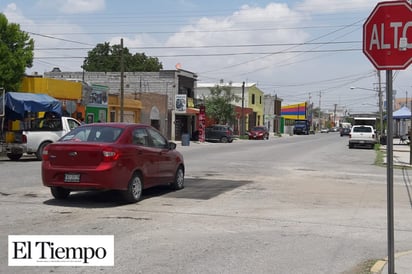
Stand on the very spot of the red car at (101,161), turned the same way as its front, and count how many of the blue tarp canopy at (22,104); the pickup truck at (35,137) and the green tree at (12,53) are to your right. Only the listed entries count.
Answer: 0

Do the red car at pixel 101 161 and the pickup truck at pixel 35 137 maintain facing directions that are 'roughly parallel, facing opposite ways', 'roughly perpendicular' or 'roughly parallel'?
roughly parallel

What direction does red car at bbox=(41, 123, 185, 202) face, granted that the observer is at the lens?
facing away from the viewer and to the right of the viewer

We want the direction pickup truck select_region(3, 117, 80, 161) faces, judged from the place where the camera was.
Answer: facing away from the viewer and to the right of the viewer

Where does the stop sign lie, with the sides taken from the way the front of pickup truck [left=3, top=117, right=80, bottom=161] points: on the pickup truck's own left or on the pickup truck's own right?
on the pickup truck's own right

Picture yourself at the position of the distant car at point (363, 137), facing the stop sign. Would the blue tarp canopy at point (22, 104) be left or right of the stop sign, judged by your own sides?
right

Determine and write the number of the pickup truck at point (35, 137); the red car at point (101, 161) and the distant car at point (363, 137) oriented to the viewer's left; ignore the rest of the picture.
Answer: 0

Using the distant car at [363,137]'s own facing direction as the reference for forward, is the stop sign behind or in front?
behind

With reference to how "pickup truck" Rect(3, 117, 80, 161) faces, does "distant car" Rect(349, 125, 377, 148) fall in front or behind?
in front

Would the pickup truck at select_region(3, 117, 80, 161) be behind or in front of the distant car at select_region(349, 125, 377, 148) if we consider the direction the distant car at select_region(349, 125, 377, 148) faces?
behind

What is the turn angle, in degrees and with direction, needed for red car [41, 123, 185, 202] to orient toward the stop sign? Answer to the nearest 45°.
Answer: approximately 90° to its right
